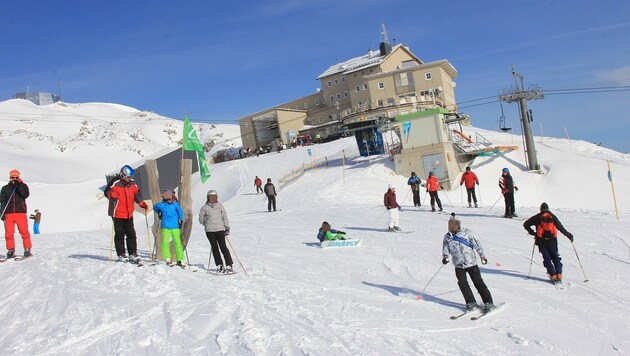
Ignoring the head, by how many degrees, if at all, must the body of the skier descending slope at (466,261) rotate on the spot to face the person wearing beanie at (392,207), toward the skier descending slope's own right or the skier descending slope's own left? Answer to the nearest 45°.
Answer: approximately 135° to the skier descending slope's own right

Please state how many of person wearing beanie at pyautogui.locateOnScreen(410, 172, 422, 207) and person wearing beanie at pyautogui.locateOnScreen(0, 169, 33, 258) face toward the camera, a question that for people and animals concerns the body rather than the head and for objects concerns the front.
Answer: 2

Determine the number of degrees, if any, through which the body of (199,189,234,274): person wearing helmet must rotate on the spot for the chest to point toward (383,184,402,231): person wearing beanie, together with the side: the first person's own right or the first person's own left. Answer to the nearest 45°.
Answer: approximately 135° to the first person's own left

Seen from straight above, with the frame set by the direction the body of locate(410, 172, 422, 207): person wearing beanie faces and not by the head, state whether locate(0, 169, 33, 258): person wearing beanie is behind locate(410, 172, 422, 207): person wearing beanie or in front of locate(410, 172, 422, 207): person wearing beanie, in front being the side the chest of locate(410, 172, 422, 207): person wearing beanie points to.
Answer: in front

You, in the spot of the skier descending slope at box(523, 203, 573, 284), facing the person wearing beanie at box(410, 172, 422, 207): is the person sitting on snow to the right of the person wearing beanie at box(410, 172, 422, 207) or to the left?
left

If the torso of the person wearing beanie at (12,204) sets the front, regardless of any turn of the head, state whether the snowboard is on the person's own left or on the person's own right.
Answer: on the person's own left

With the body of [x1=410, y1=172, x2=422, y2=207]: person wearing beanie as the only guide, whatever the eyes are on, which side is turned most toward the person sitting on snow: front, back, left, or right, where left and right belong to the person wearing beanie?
front

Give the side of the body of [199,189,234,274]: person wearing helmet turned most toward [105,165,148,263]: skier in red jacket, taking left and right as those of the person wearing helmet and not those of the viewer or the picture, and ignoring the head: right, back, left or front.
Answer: right

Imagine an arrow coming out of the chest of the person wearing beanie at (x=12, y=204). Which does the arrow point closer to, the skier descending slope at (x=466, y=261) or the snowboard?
the skier descending slope

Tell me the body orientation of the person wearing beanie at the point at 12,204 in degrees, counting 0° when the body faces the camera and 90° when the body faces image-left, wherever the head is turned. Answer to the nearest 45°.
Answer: approximately 0°
